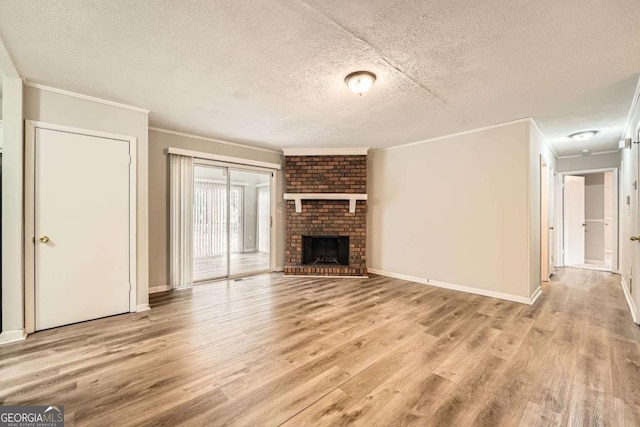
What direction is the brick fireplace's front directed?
toward the camera

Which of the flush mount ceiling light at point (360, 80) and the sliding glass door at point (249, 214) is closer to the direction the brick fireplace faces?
the flush mount ceiling light

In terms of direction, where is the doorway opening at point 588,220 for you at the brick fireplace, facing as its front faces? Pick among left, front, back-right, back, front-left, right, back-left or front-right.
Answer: left

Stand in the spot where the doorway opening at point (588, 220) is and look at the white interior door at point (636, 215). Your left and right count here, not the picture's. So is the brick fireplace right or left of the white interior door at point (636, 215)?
right

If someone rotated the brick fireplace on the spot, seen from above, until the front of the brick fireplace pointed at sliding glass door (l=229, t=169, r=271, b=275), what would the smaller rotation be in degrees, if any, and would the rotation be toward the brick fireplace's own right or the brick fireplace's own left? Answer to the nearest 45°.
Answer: approximately 135° to the brick fireplace's own right

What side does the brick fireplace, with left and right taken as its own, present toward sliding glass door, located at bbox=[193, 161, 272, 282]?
right

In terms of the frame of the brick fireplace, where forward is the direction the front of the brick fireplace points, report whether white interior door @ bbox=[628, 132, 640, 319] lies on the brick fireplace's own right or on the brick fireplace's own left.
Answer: on the brick fireplace's own left

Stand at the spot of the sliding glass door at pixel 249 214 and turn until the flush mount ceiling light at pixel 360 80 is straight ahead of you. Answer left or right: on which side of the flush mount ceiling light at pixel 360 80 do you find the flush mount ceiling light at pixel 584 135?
left

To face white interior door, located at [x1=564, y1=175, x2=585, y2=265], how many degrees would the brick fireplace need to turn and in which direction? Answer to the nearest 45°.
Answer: approximately 90° to its left

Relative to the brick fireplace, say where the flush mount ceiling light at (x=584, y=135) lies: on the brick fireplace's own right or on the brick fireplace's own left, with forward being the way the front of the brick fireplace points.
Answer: on the brick fireplace's own left

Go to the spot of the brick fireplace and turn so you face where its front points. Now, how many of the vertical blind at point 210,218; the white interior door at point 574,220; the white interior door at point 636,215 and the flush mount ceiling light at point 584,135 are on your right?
1

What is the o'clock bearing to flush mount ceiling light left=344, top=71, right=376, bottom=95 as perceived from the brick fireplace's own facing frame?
The flush mount ceiling light is roughly at 12 o'clock from the brick fireplace.

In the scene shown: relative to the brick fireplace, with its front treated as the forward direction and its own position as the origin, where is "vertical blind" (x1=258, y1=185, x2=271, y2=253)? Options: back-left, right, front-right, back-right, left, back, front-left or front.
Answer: back-right

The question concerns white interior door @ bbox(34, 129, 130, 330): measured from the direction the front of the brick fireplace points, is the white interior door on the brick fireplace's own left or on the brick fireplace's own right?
on the brick fireplace's own right

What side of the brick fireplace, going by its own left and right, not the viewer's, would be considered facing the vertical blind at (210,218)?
right
